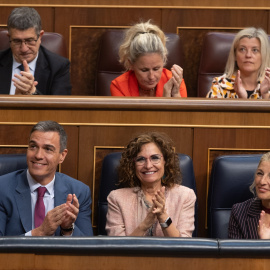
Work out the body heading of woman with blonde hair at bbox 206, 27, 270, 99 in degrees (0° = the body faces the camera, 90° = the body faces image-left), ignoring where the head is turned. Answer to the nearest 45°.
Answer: approximately 0°
